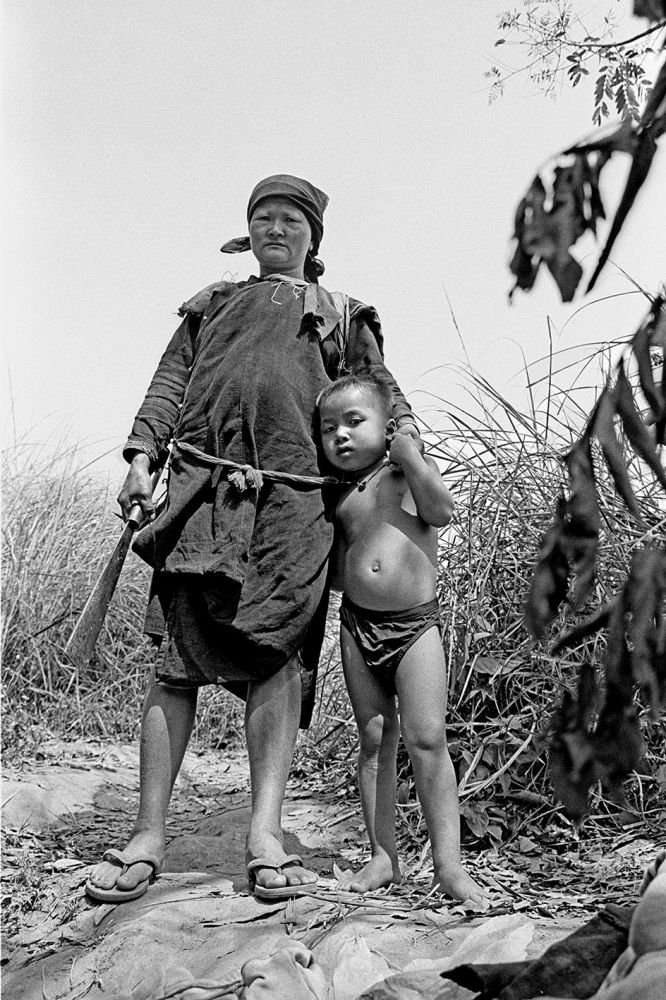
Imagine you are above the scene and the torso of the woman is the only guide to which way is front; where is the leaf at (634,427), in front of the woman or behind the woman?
in front

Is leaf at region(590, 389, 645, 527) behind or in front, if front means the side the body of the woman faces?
in front

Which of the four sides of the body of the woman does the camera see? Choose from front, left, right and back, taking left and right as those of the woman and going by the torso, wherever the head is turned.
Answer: front

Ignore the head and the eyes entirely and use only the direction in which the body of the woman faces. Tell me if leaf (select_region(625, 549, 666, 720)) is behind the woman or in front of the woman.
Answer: in front
